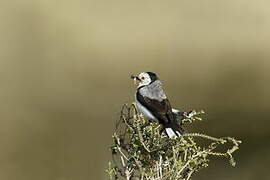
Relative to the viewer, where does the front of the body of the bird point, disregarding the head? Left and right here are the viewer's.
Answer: facing away from the viewer and to the left of the viewer
